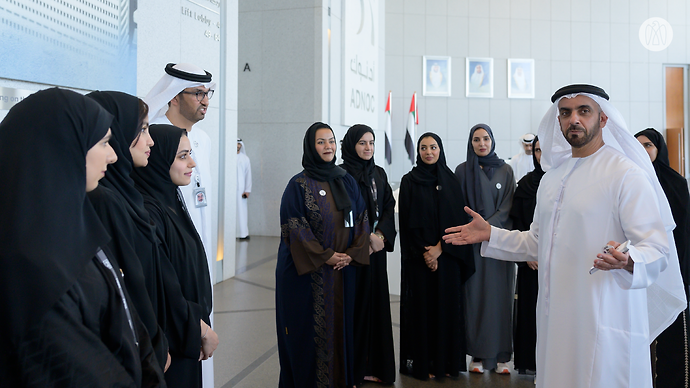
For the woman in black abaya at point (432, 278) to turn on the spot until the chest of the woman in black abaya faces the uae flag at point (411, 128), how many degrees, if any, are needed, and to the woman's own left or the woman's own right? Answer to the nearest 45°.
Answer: approximately 180°

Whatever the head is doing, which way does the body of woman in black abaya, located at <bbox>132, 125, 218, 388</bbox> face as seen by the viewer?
to the viewer's right

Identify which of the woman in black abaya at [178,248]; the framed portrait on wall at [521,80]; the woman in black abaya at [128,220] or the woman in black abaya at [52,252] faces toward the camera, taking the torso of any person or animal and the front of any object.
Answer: the framed portrait on wall

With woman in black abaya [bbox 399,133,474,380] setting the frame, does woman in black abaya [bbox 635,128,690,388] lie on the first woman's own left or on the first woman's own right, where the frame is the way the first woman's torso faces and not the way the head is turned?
on the first woman's own left

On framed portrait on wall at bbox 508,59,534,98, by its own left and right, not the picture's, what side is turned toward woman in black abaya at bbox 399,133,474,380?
front

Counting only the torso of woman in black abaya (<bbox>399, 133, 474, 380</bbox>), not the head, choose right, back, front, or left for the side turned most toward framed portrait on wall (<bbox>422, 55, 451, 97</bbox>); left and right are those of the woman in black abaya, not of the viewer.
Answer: back

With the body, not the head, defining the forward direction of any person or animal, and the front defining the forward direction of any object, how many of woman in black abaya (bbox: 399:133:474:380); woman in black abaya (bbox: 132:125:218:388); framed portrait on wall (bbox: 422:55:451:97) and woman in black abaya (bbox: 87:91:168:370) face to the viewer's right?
2

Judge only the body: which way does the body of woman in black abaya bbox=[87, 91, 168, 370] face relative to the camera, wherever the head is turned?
to the viewer's right

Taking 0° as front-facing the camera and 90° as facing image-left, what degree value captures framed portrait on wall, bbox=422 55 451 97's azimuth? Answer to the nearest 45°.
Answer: approximately 0°

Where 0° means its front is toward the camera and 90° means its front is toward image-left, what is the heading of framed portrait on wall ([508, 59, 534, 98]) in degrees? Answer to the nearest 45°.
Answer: approximately 0°

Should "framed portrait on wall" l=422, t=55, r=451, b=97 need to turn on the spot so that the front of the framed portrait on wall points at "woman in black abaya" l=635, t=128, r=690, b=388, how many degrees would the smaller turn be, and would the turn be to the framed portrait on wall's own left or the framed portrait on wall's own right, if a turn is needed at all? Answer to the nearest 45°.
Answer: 0° — it already faces them
